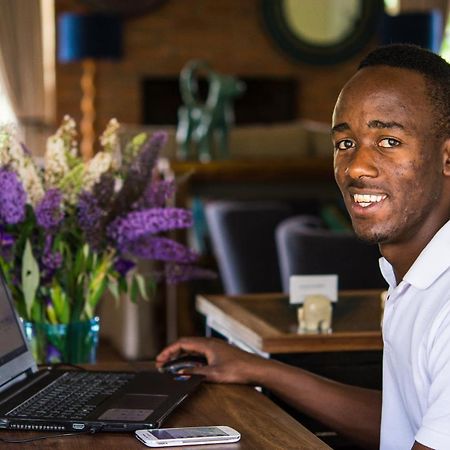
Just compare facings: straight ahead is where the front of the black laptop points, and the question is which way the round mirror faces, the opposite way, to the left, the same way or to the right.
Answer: to the right

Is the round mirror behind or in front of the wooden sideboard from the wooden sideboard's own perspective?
behind

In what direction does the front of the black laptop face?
to the viewer's right

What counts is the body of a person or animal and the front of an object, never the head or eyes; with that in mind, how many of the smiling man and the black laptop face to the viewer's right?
1

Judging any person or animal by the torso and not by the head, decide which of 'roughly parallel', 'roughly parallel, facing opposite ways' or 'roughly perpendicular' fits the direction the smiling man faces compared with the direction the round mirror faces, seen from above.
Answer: roughly perpendicular

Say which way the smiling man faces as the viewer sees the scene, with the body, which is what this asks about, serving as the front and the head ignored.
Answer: to the viewer's left

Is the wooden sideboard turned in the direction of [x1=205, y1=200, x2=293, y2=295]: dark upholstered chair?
yes

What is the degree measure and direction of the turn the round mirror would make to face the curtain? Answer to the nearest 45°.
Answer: approximately 45° to its right

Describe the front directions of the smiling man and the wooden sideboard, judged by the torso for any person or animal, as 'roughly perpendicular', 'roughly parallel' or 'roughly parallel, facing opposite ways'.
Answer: roughly perpendicular
